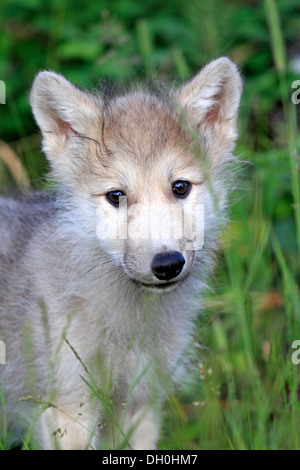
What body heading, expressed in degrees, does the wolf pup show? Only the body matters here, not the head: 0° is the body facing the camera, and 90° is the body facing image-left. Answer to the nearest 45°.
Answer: approximately 315°
